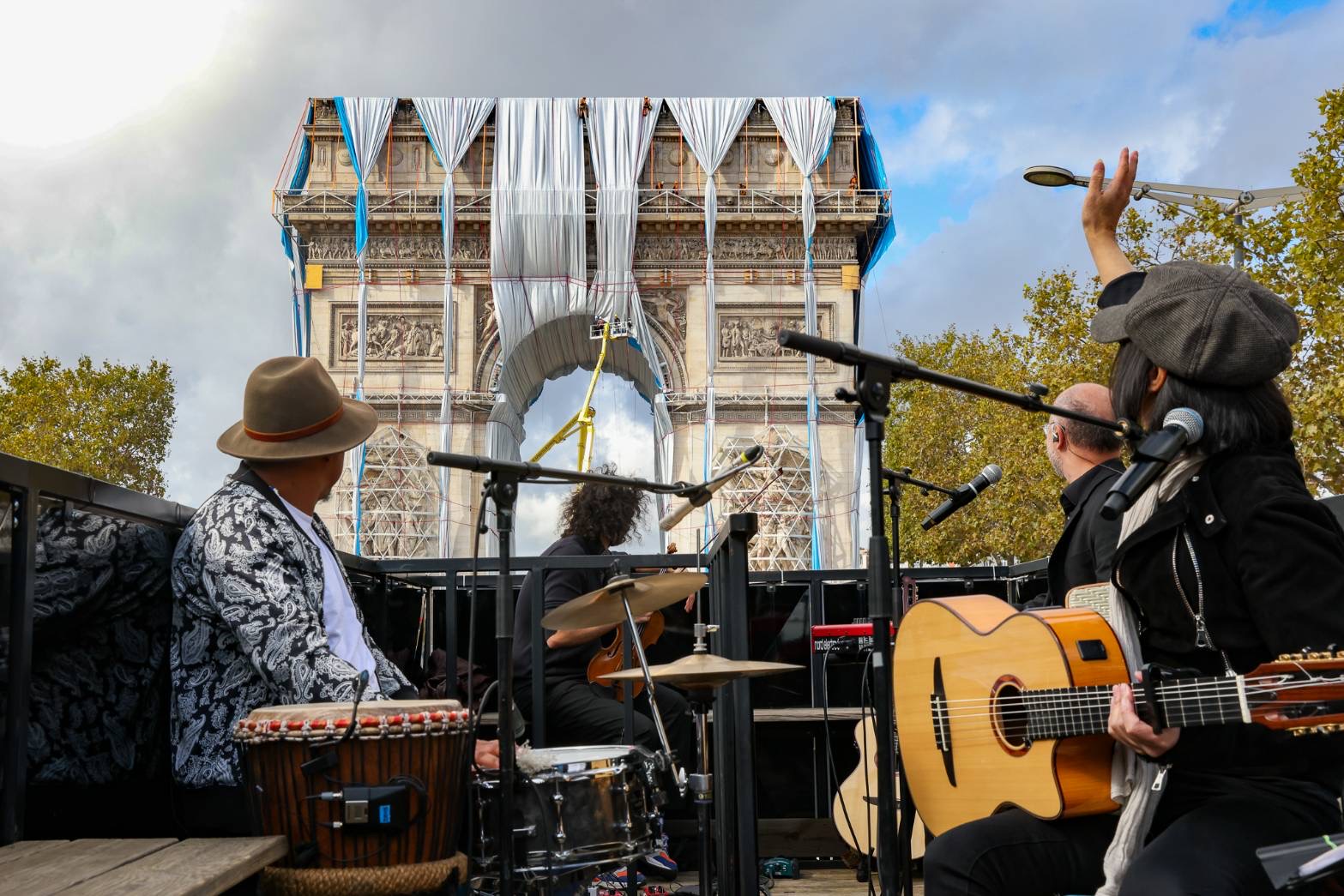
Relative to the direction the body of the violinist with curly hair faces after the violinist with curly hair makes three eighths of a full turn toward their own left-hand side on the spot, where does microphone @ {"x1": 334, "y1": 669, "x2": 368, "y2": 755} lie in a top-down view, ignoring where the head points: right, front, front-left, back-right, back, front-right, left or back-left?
back-left

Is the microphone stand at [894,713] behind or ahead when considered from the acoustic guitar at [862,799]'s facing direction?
ahead

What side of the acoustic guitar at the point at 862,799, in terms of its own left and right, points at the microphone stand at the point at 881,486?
front

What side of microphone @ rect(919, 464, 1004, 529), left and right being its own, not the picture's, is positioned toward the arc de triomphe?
left

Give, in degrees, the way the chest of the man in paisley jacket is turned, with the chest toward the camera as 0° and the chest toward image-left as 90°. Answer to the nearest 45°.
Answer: approximately 270°

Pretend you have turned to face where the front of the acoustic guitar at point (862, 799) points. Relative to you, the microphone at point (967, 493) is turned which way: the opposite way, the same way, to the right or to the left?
to the left

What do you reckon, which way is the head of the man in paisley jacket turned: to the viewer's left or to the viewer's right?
to the viewer's right

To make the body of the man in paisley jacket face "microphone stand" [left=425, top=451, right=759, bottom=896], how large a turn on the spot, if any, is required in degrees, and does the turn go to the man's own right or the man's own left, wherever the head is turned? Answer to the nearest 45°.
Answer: approximately 45° to the man's own right
